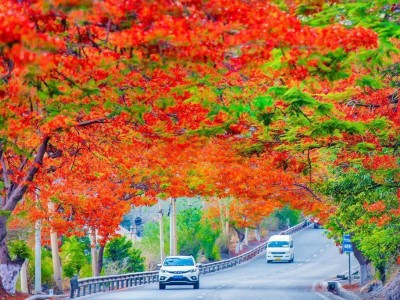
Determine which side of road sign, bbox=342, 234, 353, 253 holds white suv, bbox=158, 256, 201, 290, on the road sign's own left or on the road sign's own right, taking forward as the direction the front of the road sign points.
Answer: on the road sign's own right

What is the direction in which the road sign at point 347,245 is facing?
toward the camera

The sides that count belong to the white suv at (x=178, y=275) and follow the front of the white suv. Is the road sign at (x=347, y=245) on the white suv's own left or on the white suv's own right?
on the white suv's own left

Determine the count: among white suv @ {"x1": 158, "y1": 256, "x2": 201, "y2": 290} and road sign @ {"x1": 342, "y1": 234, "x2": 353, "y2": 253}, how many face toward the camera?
2

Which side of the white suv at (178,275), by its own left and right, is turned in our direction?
front

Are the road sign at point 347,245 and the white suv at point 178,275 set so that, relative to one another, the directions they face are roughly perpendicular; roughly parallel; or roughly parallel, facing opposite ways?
roughly parallel
